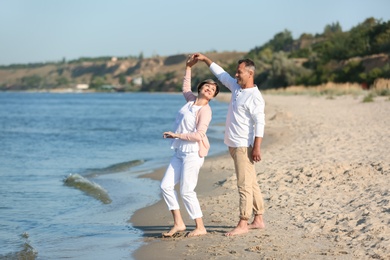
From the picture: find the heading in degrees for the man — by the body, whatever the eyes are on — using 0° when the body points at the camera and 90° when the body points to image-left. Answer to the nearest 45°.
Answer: approximately 45°
